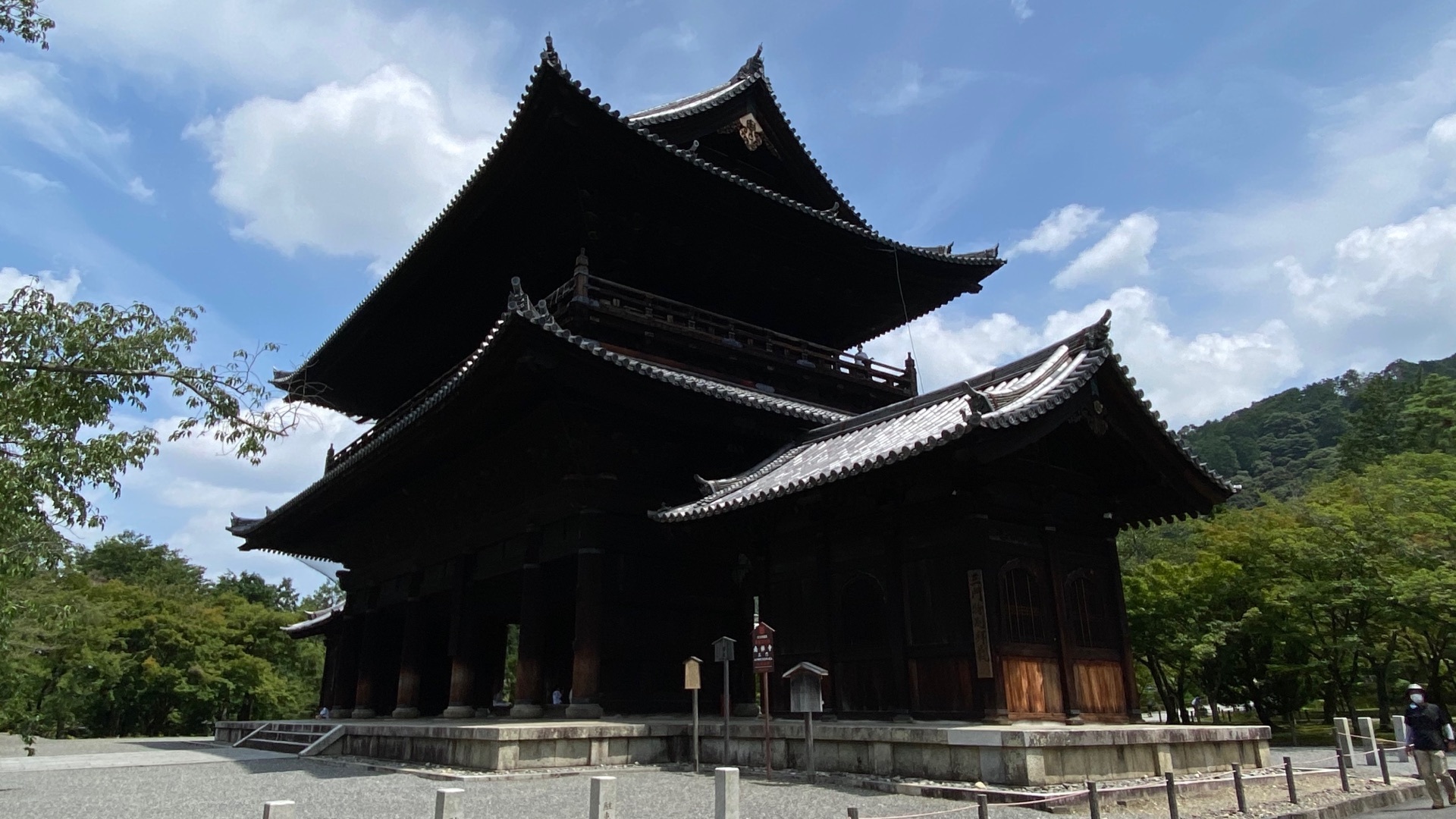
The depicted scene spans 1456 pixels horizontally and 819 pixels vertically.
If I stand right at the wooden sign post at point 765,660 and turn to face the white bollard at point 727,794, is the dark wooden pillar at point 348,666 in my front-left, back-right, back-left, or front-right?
back-right

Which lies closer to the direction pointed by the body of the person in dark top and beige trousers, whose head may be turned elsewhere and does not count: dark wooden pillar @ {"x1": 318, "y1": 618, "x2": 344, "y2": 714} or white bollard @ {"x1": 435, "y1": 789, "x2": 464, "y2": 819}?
the white bollard

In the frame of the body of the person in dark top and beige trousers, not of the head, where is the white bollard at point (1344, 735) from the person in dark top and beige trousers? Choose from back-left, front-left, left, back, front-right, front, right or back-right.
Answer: back-right

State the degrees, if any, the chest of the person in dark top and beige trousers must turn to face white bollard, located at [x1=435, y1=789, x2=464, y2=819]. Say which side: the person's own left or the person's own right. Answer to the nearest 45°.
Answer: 0° — they already face it

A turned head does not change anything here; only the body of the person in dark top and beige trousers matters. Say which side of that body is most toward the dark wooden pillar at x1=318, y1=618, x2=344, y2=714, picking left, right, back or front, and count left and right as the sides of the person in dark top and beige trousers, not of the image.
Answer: right

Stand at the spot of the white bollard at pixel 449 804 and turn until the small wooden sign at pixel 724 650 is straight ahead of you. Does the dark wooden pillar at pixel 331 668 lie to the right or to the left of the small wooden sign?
left

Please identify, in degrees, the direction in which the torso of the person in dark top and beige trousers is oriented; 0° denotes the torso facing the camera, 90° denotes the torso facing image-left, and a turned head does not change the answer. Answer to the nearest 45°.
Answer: approximately 0°

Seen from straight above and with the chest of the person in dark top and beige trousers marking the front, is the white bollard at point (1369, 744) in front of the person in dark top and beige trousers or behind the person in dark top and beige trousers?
behind

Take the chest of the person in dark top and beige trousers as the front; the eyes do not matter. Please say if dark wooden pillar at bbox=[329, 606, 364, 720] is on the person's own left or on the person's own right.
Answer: on the person's own right
